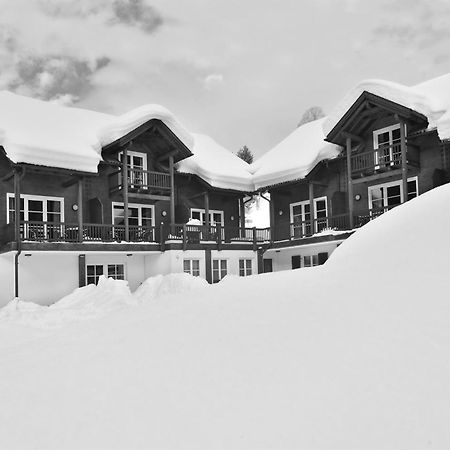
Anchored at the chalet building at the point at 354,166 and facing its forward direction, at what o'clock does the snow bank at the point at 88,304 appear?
The snow bank is roughly at 12 o'clock from the chalet building.

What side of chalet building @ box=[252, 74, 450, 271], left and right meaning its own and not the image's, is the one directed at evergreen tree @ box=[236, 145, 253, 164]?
right

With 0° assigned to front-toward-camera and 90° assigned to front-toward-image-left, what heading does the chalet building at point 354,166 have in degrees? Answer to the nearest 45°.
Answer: approximately 45°

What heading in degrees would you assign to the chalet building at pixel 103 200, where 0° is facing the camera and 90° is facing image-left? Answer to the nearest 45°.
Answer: approximately 315°

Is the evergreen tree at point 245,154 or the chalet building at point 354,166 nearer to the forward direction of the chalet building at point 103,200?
the chalet building

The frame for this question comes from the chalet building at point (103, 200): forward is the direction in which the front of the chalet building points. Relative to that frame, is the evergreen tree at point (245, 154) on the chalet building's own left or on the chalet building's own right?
on the chalet building's own left
